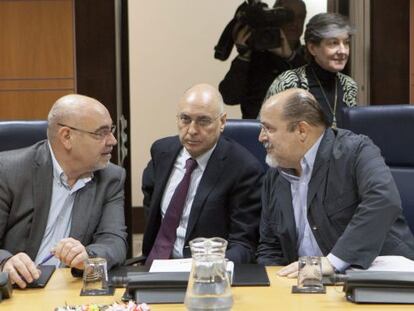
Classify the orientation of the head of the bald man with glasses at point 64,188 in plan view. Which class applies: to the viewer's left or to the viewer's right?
to the viewer's right

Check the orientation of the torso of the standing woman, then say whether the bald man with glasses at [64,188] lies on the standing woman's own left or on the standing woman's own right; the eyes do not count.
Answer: on the standing woman's own right

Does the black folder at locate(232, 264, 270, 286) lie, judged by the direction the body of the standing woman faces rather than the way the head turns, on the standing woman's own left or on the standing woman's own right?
on the standing woman's own right

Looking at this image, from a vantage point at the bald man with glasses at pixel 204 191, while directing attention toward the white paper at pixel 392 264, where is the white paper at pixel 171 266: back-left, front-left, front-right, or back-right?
front-right

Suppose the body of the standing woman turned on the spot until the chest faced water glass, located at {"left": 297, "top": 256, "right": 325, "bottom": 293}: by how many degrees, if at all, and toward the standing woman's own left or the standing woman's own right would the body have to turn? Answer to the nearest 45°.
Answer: approximately 45° to the standing woman's own right

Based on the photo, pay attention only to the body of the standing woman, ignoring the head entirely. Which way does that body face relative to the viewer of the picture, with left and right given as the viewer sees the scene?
facing the viewer and to the right of the viewer

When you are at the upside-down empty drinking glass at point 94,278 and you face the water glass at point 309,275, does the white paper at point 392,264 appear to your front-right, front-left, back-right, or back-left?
front-left

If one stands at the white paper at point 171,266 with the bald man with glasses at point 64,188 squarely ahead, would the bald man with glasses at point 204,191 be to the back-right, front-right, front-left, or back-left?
front-right

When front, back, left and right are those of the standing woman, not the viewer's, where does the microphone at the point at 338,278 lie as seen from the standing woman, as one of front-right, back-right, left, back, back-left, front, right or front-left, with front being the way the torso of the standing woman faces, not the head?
front-right
